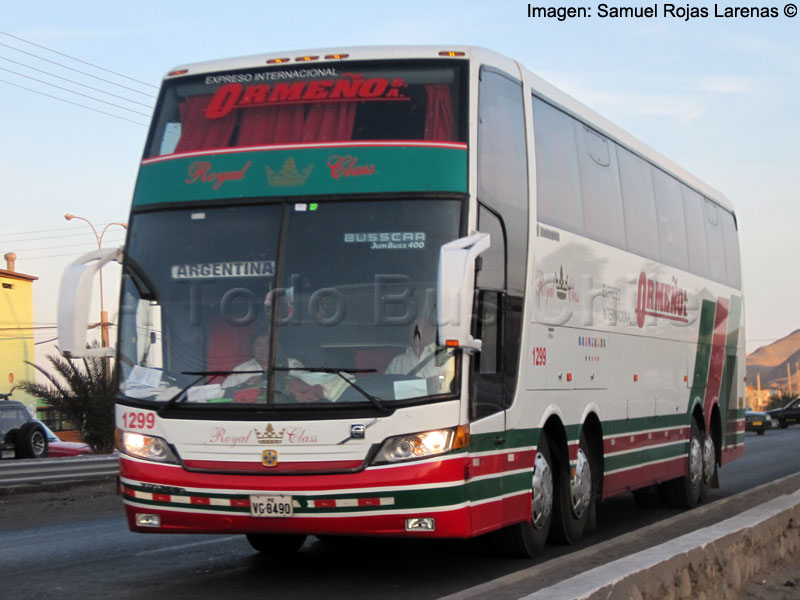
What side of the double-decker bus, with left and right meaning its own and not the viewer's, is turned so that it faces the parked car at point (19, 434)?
right

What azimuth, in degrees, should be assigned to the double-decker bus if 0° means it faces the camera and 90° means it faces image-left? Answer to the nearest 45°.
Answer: approximately 45°

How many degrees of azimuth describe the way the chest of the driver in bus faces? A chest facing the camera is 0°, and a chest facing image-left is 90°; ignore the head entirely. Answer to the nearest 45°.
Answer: approximately 45°

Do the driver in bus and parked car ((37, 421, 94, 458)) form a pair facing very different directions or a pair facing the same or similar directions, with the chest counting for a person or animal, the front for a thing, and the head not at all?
very different directions

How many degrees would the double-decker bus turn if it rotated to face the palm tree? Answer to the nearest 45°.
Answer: approximately 135° to its right
